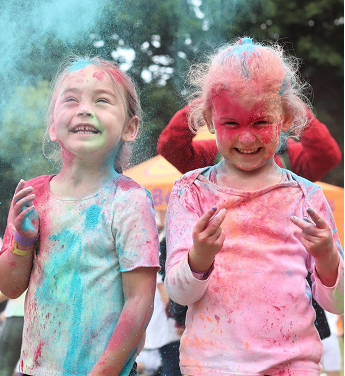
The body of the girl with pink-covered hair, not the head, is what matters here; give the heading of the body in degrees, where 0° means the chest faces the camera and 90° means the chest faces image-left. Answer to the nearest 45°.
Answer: approximately 0°
